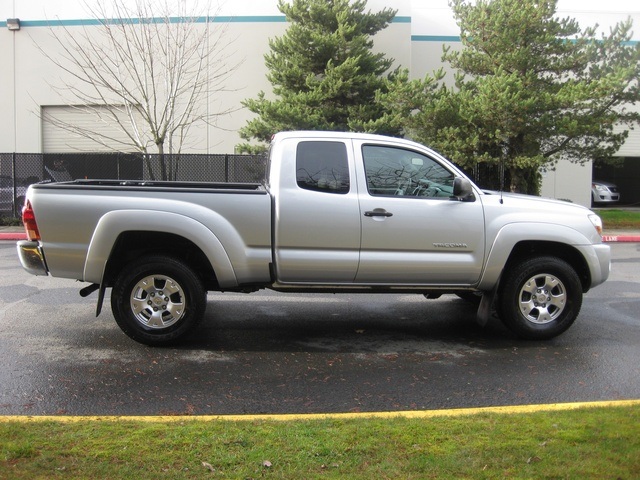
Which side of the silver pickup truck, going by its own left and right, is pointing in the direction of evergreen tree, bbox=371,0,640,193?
left

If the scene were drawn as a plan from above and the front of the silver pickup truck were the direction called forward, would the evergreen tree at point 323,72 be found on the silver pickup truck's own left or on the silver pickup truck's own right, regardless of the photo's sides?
on the silver pickup truck's own left

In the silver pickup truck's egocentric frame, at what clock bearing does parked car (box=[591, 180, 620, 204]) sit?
The parked car is roughly at 10 o'clock from the silver pickup truck.

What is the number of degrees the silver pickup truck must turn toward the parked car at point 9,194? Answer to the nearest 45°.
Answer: approximately 135° to its left

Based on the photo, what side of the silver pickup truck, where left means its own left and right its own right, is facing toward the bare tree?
left

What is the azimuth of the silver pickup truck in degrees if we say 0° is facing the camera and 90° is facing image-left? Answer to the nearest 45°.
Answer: approximately 270°

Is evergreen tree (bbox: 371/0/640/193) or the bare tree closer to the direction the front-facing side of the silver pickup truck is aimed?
the evergreen tree
